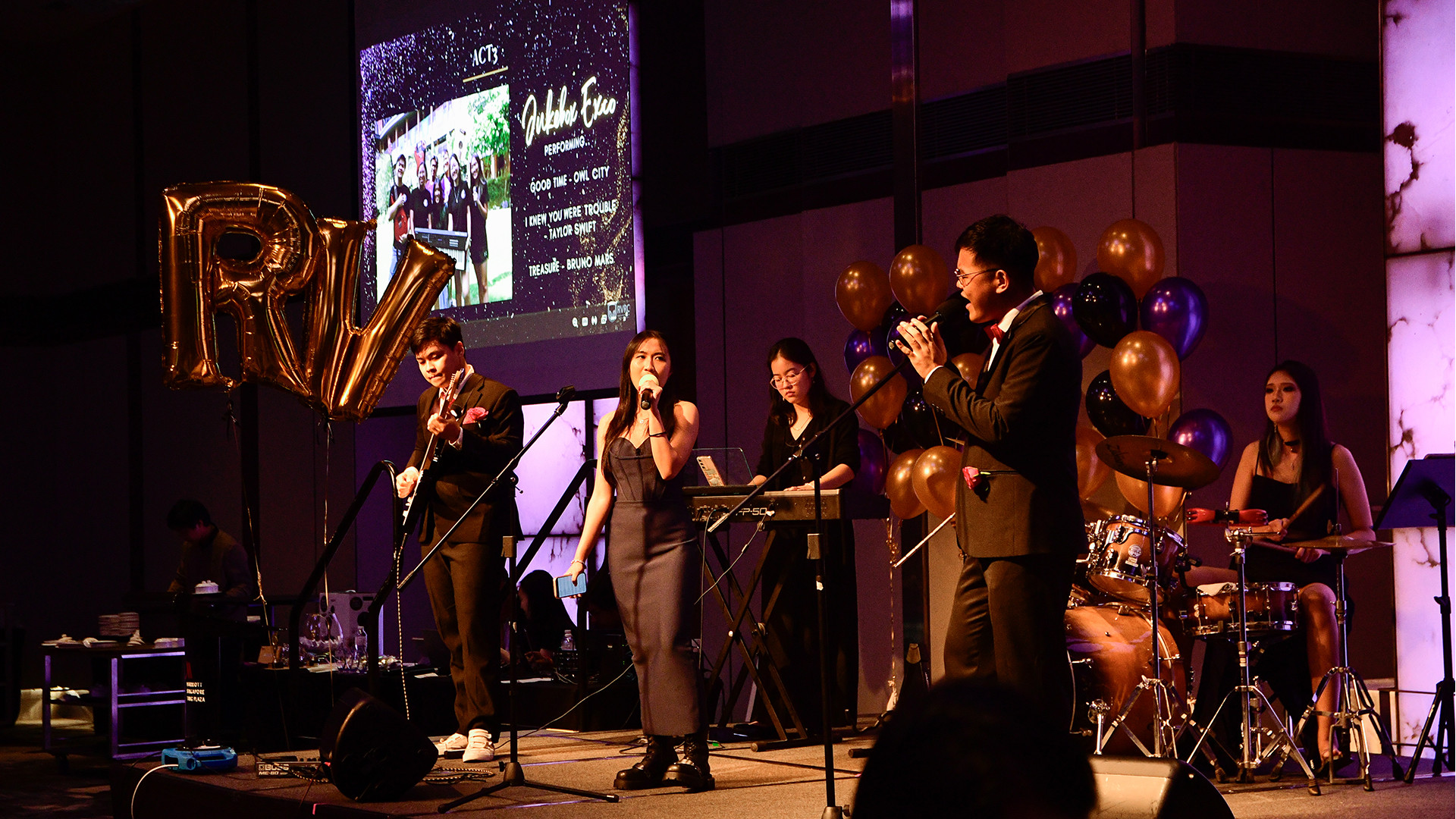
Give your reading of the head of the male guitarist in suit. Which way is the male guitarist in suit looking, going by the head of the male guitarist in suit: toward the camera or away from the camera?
toward the camera

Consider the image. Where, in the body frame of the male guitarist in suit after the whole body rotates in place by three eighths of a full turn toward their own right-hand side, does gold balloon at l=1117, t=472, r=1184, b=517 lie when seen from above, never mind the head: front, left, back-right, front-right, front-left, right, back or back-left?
right

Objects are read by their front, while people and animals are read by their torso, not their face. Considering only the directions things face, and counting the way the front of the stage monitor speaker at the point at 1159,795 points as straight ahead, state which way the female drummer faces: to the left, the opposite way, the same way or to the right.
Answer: the opposite way

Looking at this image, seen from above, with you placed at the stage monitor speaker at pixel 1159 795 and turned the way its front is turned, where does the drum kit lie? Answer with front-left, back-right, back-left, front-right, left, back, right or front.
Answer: front-left

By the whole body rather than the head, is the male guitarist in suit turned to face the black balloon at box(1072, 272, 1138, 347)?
no

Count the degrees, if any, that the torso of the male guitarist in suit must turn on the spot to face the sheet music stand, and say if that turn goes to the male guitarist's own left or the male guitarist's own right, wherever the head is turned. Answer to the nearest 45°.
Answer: approximately 135° to the male guitarist's own left

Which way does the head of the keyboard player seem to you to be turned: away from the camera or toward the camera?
toward the camera

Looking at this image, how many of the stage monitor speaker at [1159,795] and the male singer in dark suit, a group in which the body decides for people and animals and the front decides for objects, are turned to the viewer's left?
1

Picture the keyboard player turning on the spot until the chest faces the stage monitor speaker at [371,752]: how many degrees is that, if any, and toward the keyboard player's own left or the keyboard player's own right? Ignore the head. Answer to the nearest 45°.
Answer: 0° — they already face it

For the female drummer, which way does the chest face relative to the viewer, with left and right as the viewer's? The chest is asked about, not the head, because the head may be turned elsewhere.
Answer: facing the viewer and to the left of the viewer

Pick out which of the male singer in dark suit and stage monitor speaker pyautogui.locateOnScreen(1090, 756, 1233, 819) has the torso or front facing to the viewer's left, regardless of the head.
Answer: the male singer in dark suit

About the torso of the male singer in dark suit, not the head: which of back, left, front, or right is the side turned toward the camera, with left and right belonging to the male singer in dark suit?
left

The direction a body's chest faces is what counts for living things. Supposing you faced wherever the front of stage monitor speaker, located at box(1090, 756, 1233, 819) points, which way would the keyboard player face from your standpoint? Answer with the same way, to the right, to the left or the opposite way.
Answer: the opposite way

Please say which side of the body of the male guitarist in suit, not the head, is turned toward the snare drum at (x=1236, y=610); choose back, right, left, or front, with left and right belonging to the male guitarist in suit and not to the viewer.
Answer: left

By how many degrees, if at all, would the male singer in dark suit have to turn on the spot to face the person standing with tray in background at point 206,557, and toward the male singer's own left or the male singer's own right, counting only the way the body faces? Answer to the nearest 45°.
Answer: approximately 45° to the male singer's own right

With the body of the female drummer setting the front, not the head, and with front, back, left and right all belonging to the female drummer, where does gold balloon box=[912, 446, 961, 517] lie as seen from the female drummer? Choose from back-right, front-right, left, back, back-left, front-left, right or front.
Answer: front-right
